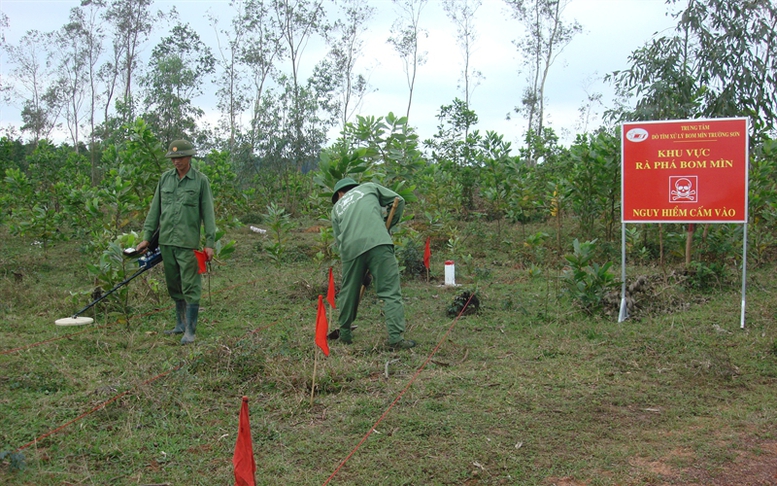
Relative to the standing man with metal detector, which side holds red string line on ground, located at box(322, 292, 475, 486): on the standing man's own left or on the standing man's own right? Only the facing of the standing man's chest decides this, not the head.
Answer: on the standing man's own left

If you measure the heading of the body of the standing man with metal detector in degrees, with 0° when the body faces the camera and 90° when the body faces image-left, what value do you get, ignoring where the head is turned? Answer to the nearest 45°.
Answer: approximately 45°

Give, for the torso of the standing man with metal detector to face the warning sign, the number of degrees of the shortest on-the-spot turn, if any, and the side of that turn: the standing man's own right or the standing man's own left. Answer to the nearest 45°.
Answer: approximately 135° to the standing man's own left

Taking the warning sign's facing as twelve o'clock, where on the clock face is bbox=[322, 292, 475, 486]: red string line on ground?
The red string line on ground is roughly at 1 o'clock from the warning sign.

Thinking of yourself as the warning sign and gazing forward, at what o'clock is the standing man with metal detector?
The standing man with metal detector is roughly at 2 o'clock from the warning sign.

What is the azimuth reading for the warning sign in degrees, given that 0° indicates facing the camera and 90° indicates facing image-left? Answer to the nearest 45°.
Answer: approximately 0°

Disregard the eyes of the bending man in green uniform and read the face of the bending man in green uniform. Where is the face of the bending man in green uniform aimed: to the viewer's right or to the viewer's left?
to the viewer's left
